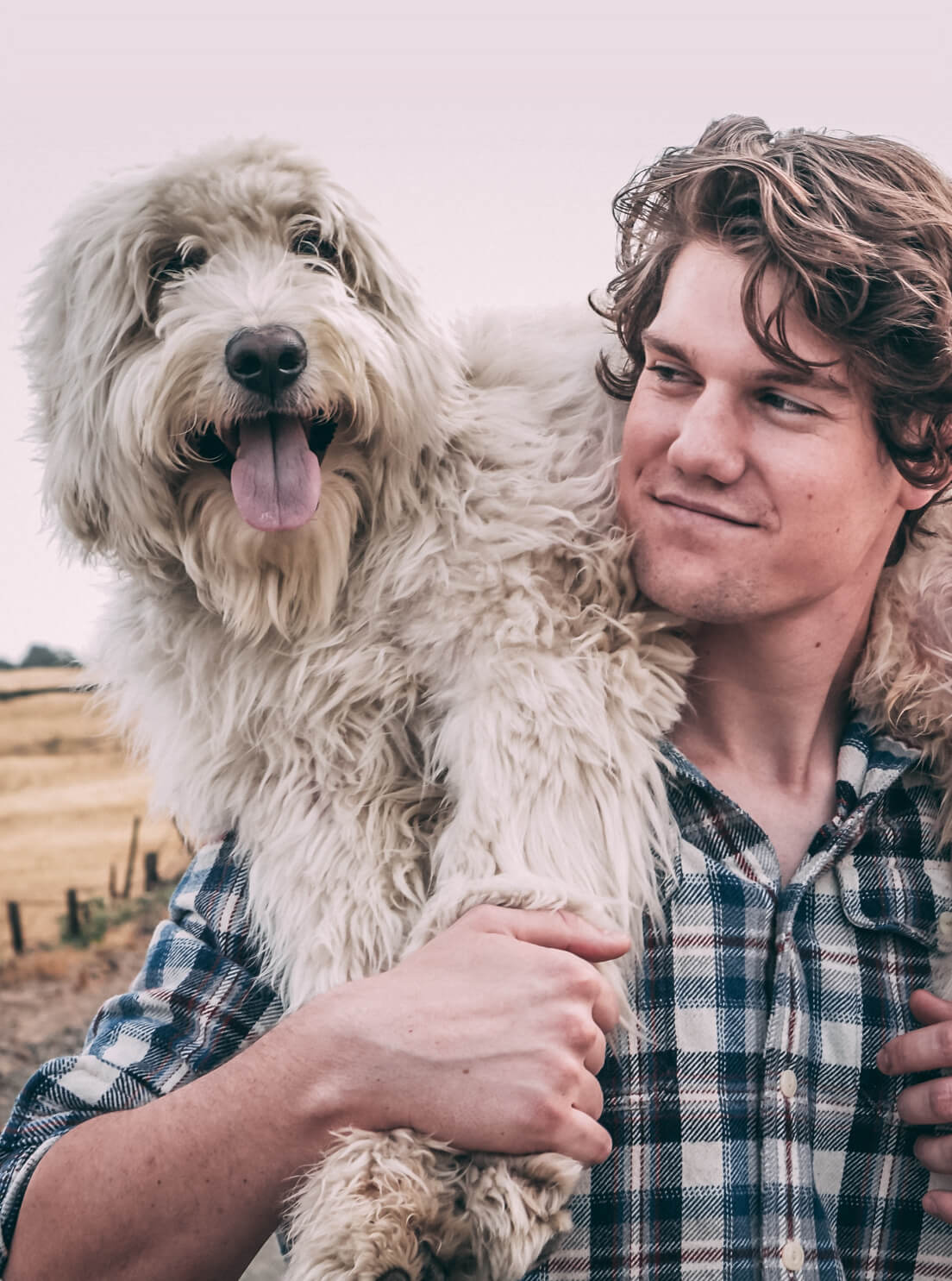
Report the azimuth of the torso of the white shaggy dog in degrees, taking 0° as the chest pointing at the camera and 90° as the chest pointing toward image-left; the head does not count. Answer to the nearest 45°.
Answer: approximately 45°

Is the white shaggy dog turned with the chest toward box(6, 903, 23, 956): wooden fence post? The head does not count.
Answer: no

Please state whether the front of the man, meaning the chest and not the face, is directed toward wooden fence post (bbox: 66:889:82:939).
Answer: no

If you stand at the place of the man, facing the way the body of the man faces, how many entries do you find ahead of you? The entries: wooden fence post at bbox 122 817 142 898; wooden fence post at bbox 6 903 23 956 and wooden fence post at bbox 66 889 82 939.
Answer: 0

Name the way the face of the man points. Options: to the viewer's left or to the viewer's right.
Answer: to the viewer's left

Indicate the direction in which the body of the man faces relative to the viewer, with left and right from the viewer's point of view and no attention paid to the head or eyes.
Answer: facing the viewer

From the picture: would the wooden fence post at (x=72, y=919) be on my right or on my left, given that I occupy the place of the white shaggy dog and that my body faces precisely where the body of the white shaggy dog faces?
on my right

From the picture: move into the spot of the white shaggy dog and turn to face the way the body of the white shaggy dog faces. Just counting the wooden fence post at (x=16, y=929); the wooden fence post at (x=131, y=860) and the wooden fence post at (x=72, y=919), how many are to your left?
0
